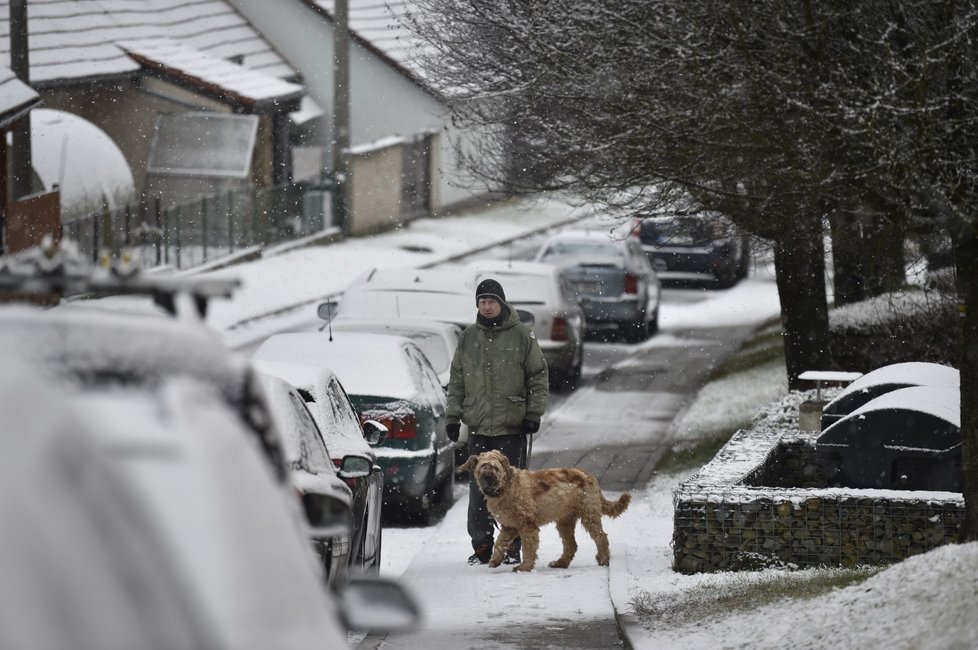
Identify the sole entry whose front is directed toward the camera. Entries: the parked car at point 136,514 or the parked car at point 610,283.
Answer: the parked car at point 136,514

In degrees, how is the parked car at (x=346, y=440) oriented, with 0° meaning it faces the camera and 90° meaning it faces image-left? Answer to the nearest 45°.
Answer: approximately 225°

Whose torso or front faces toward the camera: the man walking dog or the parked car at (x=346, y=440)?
the man walking dog

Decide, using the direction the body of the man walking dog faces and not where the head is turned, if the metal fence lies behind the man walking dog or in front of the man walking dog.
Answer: behind

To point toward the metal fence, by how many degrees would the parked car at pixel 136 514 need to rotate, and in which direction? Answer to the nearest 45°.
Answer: approximately 180°

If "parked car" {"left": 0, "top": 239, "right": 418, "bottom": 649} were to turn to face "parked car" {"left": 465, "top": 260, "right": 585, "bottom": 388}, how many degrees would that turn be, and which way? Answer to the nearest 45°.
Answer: approximately 180°

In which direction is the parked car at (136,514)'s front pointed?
toward the camera

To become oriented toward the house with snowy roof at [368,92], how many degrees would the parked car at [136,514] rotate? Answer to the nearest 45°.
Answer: approximately 180°

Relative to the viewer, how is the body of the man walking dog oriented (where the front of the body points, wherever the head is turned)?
toward the camera

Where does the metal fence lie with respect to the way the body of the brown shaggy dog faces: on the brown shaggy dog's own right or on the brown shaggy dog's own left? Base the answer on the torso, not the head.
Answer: on the brown shaggy dog's own right
